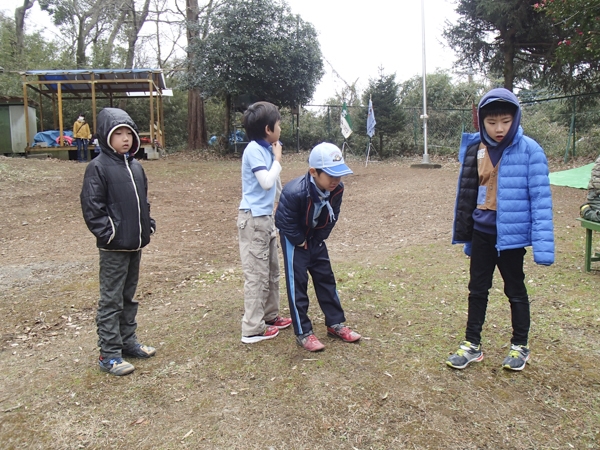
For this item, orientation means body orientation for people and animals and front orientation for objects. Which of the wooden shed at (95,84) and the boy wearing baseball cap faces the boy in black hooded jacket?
the wooden shed

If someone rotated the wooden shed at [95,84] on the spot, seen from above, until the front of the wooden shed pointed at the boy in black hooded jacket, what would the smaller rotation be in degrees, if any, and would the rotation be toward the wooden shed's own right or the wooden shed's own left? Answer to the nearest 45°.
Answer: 0° — it already faces them

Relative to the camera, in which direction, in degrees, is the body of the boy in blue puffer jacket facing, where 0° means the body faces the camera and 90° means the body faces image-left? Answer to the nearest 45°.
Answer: approximately 45°

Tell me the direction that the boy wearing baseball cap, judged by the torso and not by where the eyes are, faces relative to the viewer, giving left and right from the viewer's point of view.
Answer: facing the viewer and to the right of the viewer

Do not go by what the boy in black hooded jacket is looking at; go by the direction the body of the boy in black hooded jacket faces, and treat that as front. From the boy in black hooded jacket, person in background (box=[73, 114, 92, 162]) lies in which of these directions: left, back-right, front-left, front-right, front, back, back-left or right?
back-left

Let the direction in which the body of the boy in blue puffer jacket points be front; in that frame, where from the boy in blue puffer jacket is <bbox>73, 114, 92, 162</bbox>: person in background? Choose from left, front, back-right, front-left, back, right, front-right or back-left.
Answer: right

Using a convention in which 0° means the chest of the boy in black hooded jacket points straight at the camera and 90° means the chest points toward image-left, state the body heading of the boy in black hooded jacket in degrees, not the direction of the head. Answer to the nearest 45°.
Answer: approximately 315°

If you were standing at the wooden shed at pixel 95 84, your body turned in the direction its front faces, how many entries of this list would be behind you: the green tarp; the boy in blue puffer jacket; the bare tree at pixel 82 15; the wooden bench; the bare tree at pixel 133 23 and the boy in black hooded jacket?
2

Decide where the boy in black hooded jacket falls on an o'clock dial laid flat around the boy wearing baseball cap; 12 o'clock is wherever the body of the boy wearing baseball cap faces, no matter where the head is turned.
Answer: The boy in black hooded jacket is roughly at 4 o'clock from the boy wearing baseball cap.

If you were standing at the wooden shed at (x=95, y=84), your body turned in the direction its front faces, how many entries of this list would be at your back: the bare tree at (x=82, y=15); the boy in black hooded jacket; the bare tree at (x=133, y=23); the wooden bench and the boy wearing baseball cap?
2

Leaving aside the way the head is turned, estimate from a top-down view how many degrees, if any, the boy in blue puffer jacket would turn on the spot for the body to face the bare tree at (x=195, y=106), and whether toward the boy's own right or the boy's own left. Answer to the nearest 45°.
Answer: approximately 90° to the boy's own right

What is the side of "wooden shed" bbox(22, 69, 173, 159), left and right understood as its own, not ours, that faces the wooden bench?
front

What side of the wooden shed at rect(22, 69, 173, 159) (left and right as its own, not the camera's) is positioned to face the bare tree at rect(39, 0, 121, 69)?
back

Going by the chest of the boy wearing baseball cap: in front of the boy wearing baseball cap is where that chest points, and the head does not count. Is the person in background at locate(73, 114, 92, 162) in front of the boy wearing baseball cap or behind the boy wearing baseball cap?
behind

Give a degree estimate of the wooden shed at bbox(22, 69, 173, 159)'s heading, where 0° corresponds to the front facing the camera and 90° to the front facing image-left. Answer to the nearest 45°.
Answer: approximately 0°
